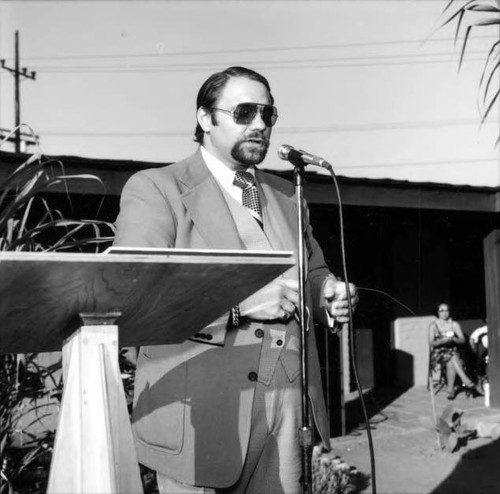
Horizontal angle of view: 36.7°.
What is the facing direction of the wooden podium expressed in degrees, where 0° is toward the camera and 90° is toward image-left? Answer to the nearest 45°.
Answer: approximately 0°

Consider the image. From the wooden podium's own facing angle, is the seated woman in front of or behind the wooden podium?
behind

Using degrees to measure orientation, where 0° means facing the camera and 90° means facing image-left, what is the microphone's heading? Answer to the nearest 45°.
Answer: approximately 90°

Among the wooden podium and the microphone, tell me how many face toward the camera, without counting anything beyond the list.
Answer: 1

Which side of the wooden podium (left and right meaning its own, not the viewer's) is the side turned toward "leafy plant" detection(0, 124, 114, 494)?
back
